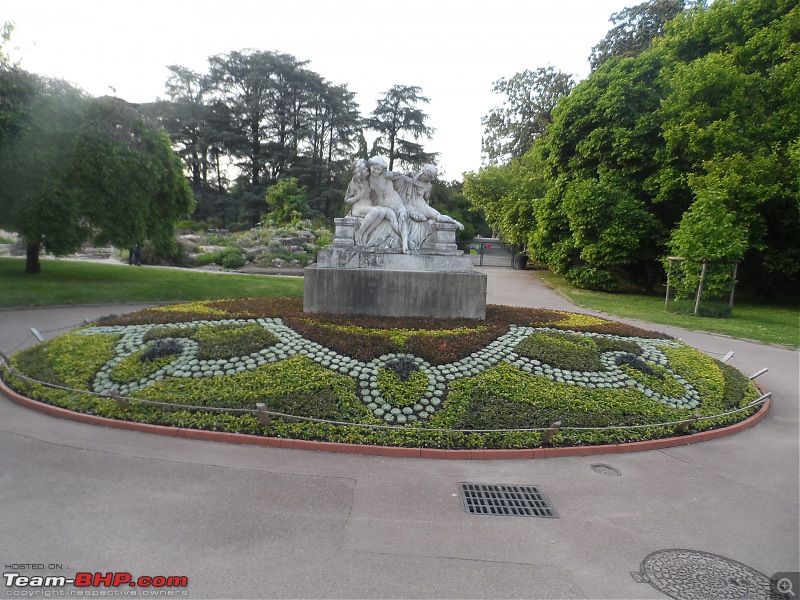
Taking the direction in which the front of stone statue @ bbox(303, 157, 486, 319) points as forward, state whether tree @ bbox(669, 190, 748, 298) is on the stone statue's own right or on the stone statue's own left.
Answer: on the stone statue's own left

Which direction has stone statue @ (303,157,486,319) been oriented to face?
toward the camera

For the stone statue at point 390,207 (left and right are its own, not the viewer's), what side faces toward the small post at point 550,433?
front

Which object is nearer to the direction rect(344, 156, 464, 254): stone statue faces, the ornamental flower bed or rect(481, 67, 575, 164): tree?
the ornamental flower bed

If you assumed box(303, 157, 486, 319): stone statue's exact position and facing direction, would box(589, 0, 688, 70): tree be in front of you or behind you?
behind

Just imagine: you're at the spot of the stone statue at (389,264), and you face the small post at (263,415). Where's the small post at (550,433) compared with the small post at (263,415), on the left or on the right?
left

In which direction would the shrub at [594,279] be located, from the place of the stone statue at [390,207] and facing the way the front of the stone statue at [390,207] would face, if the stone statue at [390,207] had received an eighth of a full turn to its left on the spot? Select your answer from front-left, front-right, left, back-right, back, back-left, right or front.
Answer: left

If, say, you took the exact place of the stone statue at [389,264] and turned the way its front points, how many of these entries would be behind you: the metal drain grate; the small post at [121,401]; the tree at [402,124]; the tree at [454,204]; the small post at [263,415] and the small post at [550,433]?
2

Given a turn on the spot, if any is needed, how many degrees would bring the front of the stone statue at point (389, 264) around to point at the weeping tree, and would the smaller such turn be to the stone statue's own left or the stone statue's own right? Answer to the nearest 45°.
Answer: approximately 135° to the stone statue's own right

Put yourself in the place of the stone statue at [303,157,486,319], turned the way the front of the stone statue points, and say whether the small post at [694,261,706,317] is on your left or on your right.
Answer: on your left

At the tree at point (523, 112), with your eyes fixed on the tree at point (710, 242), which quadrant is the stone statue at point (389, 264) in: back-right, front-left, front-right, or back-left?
front-right

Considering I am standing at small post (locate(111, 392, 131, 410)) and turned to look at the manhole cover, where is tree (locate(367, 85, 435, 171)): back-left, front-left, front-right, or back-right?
back-left
